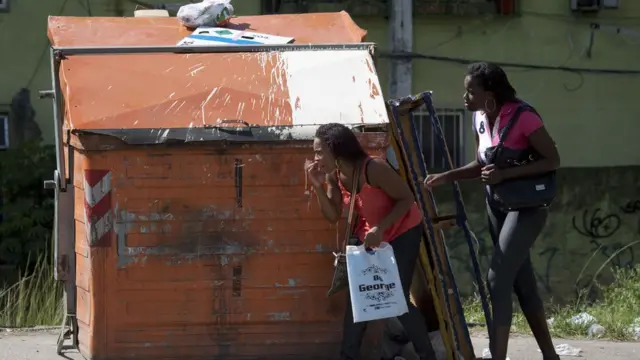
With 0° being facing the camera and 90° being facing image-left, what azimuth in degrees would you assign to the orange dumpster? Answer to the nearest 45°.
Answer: approximately 0°

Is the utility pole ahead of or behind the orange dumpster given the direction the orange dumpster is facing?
behind

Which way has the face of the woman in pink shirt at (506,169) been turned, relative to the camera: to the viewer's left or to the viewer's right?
to the viewer's left

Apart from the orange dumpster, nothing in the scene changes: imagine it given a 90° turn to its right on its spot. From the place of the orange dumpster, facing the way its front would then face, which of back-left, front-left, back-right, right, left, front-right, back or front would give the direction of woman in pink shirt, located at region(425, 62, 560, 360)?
back

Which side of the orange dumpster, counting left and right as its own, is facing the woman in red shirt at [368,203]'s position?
left

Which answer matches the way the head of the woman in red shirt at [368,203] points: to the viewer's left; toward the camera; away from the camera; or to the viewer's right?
to the viewer's left

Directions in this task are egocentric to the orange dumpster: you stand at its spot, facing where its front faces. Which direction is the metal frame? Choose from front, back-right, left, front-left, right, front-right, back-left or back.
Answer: left

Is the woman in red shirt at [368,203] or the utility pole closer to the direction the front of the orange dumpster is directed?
the woman in red shirt
